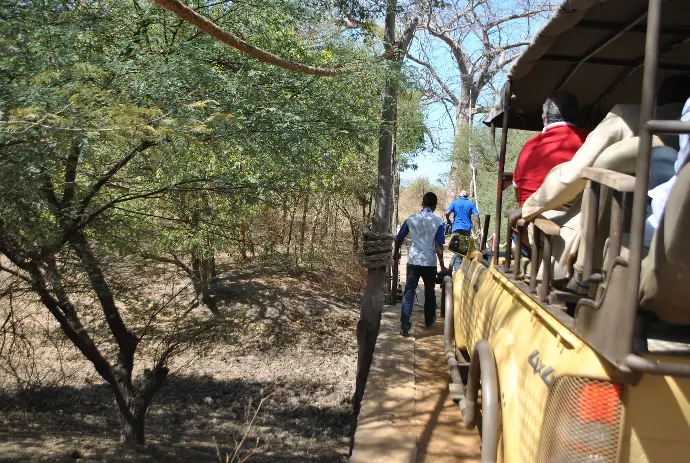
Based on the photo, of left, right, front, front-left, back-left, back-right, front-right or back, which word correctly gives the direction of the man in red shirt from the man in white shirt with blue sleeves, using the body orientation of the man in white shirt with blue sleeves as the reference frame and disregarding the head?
back

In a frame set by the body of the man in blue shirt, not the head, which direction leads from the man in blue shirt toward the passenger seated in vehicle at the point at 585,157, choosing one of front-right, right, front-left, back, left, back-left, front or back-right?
back

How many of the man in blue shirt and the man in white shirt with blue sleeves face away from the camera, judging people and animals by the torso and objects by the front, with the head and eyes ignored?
2

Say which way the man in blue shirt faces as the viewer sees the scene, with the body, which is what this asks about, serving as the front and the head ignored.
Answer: away from the camera

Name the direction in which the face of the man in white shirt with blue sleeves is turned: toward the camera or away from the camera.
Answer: away from the camera

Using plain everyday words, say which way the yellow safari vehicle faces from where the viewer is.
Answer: facing away from the viewer and to the left of the viewer

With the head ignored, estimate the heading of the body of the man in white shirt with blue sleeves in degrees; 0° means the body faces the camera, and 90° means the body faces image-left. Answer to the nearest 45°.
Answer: approximately 180°

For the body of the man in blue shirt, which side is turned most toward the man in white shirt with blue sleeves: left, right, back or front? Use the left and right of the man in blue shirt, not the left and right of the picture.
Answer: back

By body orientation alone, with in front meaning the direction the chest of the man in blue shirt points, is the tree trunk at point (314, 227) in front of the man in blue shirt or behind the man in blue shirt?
in front
